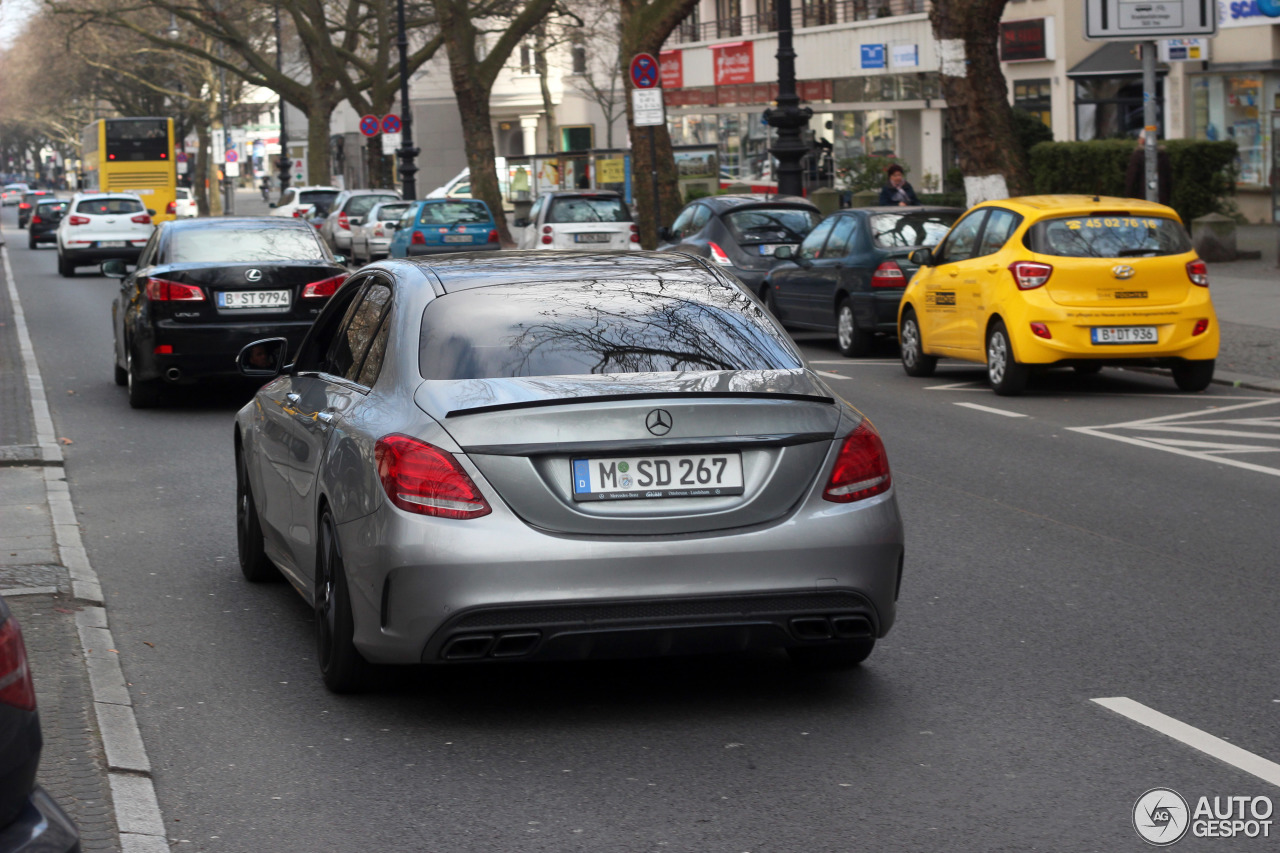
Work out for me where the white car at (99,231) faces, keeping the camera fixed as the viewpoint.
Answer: facing away from the viewer

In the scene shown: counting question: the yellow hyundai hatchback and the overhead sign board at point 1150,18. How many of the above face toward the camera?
1

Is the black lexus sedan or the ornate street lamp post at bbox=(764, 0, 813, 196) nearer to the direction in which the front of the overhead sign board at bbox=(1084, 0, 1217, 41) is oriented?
the black lexus sedan

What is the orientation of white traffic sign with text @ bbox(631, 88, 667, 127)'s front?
toward the camera

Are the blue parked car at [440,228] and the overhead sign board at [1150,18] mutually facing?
no

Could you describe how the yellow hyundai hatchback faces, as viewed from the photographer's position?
facing away from the viewer and to the left of the viewer

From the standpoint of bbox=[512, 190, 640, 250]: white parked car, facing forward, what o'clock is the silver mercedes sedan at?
The silver mercedes sedan is roughly at 6 o'clock from the white parked car.

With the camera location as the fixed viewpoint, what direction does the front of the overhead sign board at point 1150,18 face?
facing the viewer

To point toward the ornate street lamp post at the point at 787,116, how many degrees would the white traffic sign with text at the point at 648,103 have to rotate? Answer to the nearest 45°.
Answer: approximately 45° to its left

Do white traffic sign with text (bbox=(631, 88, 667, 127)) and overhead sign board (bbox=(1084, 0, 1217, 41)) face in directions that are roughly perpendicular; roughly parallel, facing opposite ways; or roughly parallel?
roughly parallel

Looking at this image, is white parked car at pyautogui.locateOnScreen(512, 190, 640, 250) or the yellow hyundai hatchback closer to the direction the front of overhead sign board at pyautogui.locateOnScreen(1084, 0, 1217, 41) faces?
the yellow hyundai hatchback

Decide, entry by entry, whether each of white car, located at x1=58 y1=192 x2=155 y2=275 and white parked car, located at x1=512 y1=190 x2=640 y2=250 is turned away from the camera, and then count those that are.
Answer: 2

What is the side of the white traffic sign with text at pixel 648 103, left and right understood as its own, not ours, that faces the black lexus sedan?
front

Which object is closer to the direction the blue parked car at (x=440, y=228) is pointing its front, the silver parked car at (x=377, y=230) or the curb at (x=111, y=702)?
the silver parked car

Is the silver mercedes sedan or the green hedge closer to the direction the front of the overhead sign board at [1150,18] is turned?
the silver mercedes sedan

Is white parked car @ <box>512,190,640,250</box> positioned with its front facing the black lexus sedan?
no

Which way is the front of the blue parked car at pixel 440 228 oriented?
away from the camera

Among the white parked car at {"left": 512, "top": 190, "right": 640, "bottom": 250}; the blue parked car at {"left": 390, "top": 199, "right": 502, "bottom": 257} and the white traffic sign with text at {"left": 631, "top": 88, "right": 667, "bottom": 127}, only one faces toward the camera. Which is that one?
the white traffic sign with text

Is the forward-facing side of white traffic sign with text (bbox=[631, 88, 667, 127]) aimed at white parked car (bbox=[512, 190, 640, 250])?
no

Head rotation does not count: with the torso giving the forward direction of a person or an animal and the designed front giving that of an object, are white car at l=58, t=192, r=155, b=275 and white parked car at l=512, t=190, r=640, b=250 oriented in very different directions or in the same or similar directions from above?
same or similar directions

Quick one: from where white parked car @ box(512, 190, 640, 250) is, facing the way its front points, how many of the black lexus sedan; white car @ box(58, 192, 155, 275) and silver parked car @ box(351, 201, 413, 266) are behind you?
1

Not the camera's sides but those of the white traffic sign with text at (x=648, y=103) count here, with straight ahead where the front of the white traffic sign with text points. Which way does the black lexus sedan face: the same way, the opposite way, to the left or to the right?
the opposite way

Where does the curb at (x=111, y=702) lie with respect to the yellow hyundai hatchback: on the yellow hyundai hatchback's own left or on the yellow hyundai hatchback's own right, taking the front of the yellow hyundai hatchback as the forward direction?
on the yellow hyundai hatchback's own left

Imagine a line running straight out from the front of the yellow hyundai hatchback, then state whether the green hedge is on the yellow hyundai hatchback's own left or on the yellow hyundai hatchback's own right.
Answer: on the yellow hyundai hatchback's own right
